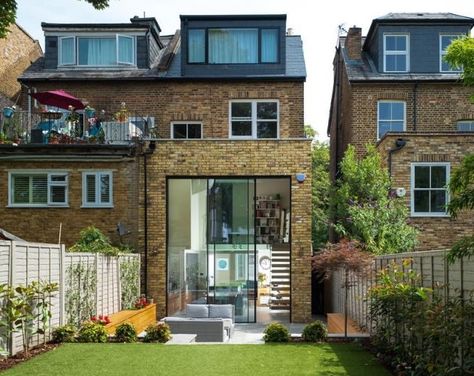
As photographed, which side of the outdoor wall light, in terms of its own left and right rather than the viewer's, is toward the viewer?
front

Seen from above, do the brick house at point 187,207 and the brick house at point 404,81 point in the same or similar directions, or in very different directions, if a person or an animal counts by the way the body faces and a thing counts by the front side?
same or similar directions

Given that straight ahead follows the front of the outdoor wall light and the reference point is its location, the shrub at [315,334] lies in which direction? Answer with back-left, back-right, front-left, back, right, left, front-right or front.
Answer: front
